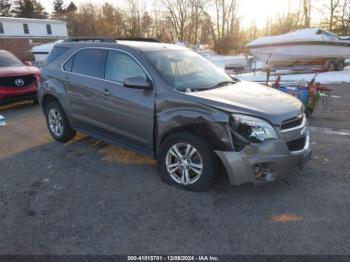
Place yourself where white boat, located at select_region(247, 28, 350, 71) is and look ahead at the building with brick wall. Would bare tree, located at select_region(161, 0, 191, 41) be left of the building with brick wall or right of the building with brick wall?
right

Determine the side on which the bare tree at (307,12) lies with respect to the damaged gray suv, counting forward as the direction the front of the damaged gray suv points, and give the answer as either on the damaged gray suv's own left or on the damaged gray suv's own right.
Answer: on the damaged gray suv's own left

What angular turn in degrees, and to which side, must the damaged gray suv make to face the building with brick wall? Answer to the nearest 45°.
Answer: approximately 180°

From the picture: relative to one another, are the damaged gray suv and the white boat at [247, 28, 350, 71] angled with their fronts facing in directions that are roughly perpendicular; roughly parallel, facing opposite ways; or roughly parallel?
roughly parallel, facing opposite ways

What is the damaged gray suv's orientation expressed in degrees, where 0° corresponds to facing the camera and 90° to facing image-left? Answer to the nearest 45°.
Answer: approximately 315°

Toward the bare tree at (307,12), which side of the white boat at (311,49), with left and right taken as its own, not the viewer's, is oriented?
right

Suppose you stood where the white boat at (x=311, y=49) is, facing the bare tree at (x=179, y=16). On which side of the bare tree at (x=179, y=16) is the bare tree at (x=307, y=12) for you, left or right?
right

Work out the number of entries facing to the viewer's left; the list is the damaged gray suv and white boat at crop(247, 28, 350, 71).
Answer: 1

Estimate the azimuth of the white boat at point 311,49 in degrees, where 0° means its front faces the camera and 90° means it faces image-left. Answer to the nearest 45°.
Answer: approximately 90°

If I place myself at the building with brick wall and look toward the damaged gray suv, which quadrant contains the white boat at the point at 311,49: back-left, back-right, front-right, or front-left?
front-left

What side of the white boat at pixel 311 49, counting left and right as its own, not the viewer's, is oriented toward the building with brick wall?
front

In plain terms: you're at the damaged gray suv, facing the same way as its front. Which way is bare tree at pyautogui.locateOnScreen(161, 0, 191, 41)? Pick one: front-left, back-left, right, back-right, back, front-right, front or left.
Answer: back-left

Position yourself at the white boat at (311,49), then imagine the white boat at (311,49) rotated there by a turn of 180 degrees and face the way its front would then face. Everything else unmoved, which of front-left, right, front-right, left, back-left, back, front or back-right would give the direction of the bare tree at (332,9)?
left
